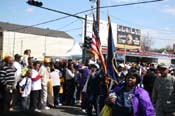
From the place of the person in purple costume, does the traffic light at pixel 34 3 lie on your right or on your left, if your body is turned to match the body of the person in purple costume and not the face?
on your right

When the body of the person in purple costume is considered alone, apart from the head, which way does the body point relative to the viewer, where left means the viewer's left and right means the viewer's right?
facing the viewer and to the left of the viewer

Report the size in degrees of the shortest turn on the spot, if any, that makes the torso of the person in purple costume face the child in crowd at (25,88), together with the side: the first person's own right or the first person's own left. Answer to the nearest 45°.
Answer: approximately 90° to the first person's own right
